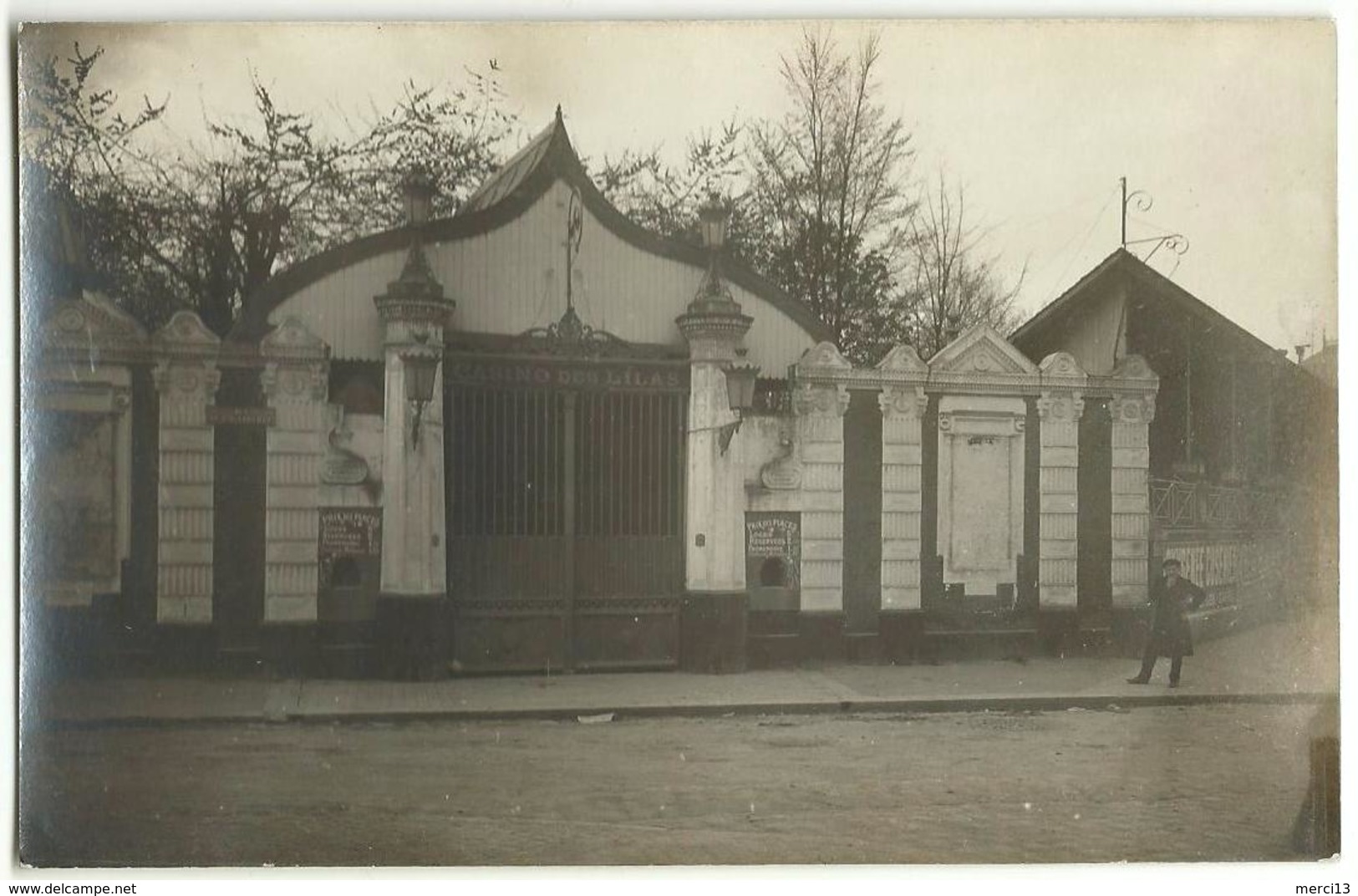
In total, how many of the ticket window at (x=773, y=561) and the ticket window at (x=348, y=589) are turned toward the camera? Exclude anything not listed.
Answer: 2

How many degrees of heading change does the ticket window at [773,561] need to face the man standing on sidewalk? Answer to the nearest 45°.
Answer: approximately 90° to its left

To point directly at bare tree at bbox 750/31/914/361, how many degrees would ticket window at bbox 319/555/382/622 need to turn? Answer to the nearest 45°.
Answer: approximately 90° to its left

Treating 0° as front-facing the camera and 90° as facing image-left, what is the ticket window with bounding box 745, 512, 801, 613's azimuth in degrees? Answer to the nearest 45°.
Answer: approximately 0°
